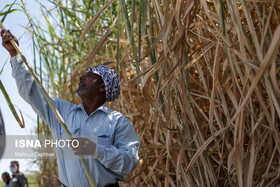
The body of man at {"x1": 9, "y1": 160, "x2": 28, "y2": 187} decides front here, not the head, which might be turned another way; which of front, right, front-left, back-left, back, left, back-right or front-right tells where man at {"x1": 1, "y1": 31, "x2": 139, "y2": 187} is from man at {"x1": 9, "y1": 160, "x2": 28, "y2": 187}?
front-left

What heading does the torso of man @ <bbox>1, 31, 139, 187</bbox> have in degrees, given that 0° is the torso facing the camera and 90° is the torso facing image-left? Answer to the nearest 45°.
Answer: approximately 45°

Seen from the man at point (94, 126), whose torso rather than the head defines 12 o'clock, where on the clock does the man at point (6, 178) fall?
the man at point (6, 178) is roughly at 4 o'clock from the man at point (94, 126).

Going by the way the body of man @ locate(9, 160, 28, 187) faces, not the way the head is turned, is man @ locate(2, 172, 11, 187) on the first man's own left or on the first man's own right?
on the first man's own right

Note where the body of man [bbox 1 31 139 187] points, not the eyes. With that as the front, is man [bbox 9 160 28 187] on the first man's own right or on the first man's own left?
on the first man's own right

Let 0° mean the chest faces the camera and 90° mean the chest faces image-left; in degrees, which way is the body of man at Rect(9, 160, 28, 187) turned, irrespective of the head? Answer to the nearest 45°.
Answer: approximately 45°
